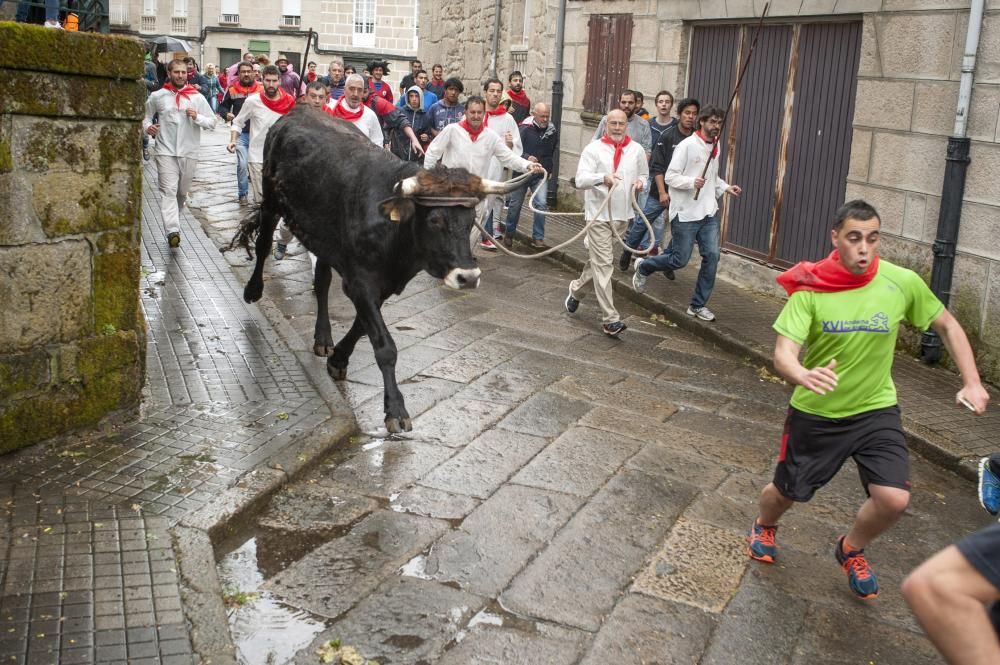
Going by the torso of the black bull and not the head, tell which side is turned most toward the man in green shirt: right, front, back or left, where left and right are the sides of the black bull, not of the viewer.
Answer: front

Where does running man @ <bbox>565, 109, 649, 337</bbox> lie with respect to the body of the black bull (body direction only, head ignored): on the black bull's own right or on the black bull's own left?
on the black bull's own left

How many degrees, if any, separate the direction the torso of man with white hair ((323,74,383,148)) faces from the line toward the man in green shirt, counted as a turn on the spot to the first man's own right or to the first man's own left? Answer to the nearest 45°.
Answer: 0° — they already face them

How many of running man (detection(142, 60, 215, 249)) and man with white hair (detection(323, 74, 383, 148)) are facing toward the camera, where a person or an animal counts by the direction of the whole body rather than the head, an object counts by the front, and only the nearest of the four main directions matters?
2

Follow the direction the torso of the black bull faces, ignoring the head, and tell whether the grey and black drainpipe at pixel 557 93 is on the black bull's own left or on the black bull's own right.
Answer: on the black bull's own left

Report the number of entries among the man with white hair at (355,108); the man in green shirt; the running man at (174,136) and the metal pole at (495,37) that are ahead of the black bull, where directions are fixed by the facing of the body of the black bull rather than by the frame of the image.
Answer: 1

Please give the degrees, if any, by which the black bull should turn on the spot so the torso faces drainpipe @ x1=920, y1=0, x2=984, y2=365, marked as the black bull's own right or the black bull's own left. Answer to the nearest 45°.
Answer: approximately 45° to the black bull's own left

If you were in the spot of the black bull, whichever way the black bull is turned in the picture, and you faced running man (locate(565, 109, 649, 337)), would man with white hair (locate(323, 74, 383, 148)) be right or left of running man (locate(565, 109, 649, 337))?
left

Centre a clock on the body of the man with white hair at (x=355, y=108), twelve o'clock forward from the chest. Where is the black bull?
The black bull is roughly at 12 o'clock from the man with white hair.

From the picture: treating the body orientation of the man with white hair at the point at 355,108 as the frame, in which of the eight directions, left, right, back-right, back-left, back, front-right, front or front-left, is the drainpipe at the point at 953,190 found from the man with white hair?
front-left

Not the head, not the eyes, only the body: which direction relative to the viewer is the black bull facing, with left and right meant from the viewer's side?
facing the viewer and to the right of the viewer

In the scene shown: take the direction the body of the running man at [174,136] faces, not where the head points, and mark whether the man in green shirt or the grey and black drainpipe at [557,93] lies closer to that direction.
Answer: the man in green shirt

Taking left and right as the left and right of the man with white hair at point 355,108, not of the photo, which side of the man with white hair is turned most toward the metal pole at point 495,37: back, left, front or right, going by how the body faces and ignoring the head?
back

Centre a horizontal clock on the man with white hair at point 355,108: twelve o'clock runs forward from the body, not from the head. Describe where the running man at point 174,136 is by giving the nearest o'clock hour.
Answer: The running man is roughly at 3 o'clock from the man with white hair.

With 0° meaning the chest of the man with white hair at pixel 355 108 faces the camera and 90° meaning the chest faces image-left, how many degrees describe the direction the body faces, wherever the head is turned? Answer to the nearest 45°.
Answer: approximately 0°
